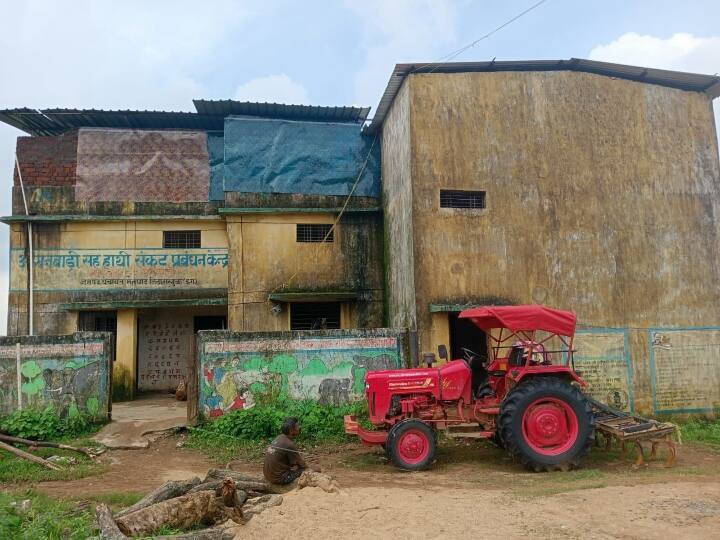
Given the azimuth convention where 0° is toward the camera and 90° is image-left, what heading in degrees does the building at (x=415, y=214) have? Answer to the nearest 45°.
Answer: approximately 0°

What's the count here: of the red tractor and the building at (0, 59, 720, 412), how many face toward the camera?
1

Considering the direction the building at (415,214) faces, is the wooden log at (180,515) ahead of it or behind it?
ahead

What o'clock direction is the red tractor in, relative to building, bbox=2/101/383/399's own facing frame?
The red tractor is roughly at 11 o'clock from the building.

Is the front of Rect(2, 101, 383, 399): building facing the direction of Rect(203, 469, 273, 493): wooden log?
yes

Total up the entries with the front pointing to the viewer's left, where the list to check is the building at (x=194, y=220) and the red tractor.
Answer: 1

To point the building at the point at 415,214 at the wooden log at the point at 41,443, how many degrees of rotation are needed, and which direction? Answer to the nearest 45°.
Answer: approximately 45° to its right

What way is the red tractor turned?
to the viewer's left

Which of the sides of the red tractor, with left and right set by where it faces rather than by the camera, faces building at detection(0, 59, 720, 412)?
right

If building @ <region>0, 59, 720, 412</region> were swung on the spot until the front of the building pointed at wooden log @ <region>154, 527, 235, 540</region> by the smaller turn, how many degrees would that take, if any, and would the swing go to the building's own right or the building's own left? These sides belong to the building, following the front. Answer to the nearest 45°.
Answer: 0° — it already faces it
